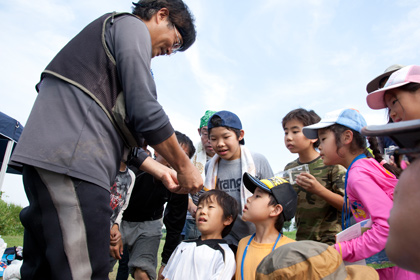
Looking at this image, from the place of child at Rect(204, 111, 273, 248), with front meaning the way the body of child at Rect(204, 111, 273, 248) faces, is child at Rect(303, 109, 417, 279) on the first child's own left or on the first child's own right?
on the first child's own left

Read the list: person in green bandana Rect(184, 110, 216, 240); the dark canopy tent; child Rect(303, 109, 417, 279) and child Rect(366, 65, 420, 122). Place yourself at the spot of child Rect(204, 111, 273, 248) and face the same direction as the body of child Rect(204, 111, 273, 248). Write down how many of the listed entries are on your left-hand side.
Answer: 2

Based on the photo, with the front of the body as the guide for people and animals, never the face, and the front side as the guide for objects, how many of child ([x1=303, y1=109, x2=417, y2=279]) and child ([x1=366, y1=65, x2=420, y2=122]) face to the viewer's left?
2

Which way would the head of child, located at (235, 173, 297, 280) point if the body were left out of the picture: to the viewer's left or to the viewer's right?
to the viewer's left

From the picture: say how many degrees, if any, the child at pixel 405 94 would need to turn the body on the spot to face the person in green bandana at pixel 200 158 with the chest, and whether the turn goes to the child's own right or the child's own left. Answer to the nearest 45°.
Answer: approximately 45° to the child's own right

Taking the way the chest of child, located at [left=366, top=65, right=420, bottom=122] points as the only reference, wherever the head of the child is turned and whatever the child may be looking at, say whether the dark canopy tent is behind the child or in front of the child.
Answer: in front

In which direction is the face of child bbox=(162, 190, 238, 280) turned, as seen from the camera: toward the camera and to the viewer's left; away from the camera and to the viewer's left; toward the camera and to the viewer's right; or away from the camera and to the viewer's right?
toward the camera and to the viewer's left

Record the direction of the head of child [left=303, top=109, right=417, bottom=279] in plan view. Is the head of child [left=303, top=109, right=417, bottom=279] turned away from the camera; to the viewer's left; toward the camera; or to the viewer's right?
to the viewer's left

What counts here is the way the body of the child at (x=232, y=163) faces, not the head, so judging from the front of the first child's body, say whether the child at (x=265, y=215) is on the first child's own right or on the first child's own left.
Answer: on the first child's own left

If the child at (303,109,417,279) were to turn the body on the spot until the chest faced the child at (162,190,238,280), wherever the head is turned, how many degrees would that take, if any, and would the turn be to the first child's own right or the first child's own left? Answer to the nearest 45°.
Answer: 0° — they already face them

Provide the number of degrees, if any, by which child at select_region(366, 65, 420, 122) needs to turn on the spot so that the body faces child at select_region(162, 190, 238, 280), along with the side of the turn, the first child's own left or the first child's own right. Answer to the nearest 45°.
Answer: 0° — they already face them

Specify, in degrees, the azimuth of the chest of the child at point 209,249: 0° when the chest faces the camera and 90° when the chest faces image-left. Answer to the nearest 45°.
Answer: approximately 45°

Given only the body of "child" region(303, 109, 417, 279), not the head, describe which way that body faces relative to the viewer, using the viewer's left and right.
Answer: facing to the left of the viewer

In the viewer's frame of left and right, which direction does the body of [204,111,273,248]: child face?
facing the viewer and to the left of the viewer

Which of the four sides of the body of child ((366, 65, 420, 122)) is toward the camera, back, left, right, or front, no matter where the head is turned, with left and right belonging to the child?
left
